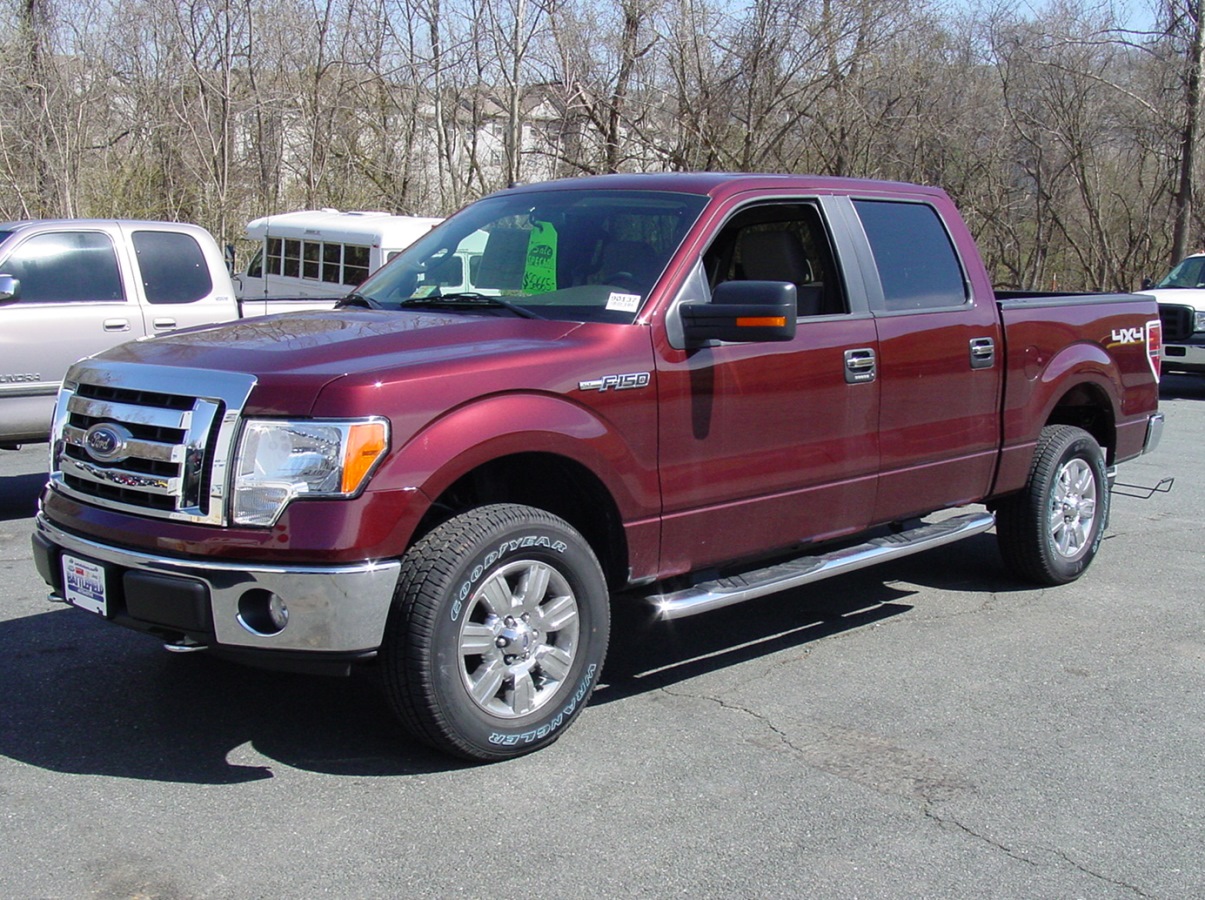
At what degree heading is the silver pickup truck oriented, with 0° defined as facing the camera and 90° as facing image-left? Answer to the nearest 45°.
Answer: approximately 90°

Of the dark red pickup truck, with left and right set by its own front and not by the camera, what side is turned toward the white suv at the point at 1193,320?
back

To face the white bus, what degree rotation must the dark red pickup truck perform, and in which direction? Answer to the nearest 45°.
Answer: approximately 135° to its right

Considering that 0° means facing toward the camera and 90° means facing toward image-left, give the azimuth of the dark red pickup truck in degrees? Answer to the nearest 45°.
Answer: approximately 45°

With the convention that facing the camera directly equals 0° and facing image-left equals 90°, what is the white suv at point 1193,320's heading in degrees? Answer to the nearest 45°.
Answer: approximately 45°
